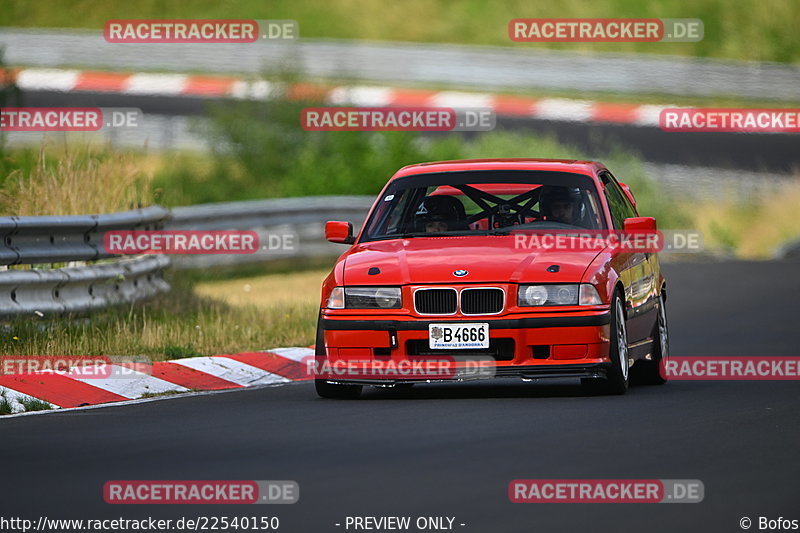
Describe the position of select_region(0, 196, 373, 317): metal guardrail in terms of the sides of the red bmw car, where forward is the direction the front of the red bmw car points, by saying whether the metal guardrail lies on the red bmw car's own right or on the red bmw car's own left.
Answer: on the red bmw car's own right

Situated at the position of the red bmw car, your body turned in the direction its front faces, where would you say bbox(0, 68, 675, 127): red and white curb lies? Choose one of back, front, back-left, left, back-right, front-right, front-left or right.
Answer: back

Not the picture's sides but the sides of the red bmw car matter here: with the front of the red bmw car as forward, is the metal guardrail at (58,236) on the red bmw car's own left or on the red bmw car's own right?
on the red bmw car's own right

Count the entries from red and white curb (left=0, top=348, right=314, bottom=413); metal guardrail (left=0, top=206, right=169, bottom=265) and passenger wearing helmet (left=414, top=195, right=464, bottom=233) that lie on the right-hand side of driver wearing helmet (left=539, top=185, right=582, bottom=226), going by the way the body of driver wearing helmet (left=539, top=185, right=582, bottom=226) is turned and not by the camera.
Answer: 3

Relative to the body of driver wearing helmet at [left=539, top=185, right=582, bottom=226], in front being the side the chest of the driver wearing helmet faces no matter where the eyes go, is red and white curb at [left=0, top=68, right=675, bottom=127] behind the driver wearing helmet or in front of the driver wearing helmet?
behind

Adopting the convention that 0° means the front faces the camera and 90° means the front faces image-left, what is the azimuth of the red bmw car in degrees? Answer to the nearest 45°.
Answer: approximately 0°

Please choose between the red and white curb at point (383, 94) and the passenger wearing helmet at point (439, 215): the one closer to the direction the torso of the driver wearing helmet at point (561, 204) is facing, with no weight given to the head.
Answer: the passenger wearing helmet

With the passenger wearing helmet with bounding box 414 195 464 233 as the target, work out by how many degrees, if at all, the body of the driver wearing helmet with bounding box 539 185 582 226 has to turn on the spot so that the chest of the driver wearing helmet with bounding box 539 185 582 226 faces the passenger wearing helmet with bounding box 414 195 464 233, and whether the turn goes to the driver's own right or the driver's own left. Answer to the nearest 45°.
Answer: approximately 90° to the driver's own right
